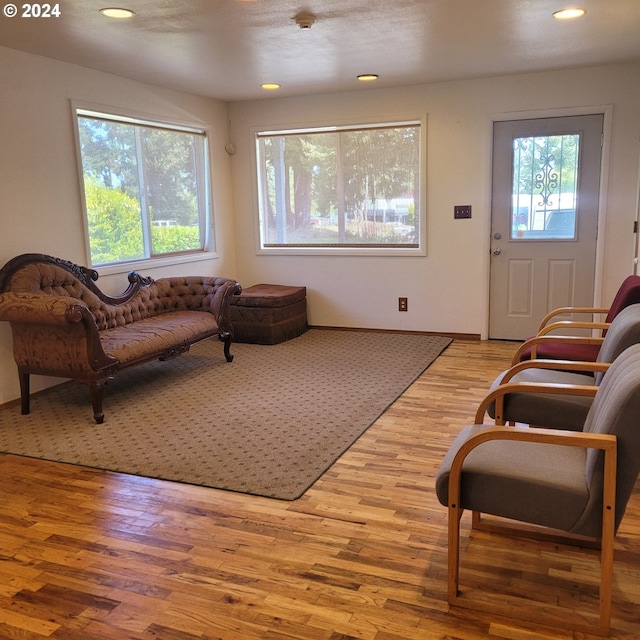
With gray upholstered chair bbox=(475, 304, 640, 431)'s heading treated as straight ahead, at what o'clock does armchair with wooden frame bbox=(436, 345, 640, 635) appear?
The armchair with wooden frame is roughly at 9 o'clock from the gray upholstered chair.

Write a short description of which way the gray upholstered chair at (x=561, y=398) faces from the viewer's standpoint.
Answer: facing to the left of the viewer

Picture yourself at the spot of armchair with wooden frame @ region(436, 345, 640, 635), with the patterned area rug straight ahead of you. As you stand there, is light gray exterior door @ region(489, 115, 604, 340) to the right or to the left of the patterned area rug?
right

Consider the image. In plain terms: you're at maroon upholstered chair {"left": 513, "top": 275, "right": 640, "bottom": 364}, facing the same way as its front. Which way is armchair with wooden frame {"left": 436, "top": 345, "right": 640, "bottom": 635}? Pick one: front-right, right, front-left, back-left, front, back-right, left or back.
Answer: left

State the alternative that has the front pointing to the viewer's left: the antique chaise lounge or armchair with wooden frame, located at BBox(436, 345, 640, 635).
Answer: the armchair with wooden frame

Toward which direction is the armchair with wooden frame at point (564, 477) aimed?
to the viewer's left

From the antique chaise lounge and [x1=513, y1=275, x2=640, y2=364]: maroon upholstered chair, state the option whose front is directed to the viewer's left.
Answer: the maroon upholstered chair

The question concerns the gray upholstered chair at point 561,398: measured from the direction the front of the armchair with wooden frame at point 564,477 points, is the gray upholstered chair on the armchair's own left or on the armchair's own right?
on the armchair's own right

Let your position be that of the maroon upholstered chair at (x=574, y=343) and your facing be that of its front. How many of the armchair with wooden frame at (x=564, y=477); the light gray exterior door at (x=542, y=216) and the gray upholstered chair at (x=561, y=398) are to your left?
2

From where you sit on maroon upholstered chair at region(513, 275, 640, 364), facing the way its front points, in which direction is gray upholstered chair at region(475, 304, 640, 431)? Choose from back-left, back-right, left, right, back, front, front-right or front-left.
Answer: left

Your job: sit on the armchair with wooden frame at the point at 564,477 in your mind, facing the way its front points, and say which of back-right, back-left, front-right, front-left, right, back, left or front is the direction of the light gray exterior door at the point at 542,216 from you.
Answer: right

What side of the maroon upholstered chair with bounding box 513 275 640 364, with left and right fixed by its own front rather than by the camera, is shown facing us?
left

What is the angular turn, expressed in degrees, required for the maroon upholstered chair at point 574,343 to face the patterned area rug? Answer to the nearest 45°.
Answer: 0° — it already faces it

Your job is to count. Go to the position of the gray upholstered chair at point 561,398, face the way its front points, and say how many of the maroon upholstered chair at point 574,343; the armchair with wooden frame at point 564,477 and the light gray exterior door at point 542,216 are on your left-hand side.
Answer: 1

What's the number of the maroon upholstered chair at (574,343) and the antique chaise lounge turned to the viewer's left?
1
